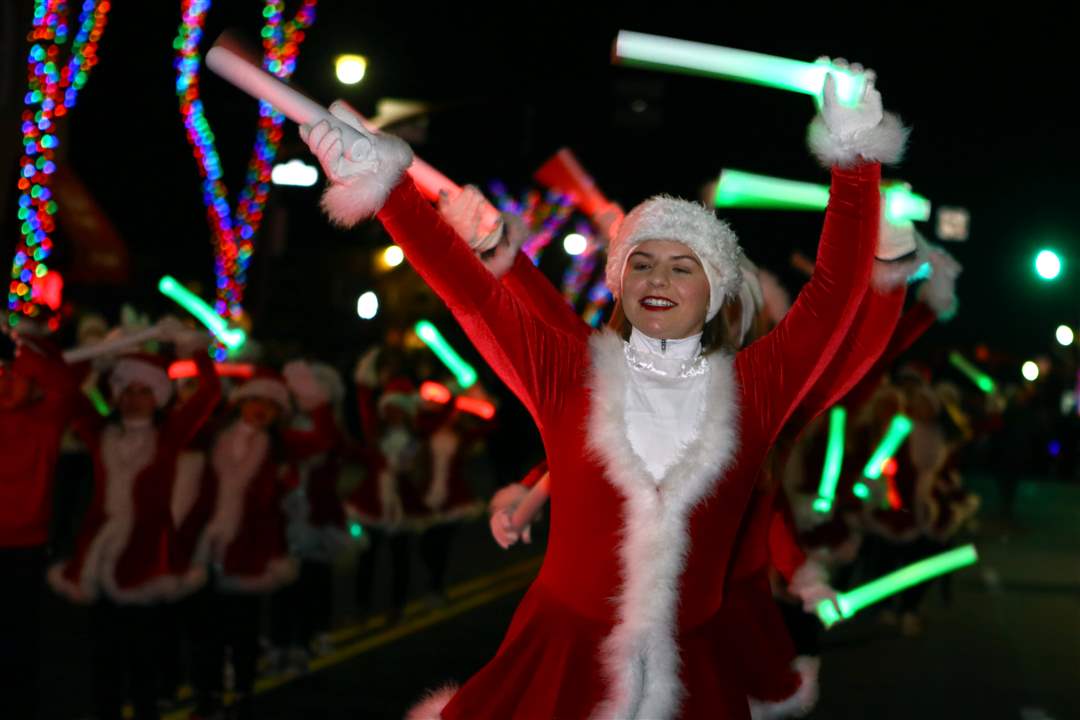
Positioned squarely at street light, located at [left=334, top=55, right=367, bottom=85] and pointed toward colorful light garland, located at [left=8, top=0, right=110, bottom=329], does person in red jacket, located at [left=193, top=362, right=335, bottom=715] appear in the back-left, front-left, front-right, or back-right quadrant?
front-left

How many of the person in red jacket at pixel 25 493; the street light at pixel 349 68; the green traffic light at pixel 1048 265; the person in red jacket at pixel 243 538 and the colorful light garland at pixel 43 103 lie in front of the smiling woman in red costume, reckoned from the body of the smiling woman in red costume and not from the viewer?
0

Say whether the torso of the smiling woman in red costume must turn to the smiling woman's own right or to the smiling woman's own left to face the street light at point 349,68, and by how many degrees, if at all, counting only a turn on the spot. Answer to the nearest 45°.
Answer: approximately 180°

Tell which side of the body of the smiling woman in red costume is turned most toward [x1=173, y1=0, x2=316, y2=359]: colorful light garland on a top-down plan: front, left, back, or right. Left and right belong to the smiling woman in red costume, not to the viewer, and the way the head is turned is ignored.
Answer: back

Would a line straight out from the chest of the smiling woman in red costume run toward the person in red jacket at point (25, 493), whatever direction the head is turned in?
no

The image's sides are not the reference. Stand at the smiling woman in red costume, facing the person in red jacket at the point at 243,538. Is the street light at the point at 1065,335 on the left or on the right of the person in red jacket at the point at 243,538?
right

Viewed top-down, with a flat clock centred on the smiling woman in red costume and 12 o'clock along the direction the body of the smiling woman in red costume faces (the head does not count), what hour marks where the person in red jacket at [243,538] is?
The person in red jacket is roughly at 5 o'clock from the smiling woman in red costume.

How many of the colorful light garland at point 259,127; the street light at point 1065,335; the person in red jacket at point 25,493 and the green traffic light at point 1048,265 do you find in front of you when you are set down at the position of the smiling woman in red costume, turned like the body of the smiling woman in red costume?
0

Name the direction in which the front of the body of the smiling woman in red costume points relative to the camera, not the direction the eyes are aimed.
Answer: toward the camera

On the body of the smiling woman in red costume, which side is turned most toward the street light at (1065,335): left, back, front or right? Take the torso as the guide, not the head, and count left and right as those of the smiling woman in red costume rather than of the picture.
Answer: back

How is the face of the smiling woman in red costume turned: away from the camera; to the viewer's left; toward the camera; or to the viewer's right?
toward the camera

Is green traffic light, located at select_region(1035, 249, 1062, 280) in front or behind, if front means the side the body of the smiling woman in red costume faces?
behind

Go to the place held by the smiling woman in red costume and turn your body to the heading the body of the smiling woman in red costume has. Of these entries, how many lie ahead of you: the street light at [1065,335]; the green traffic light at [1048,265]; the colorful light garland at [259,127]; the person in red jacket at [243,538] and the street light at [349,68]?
0

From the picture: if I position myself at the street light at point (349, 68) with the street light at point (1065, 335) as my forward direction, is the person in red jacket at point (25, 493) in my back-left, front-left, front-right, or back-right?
back-right

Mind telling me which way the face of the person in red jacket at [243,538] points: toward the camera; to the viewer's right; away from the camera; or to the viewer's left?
toward the camera

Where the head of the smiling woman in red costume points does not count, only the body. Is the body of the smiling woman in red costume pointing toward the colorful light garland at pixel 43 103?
no

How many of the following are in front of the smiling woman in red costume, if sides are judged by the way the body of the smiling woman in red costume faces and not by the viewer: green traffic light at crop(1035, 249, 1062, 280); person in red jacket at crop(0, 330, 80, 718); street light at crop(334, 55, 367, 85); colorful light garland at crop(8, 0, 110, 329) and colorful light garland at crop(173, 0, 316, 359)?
0
